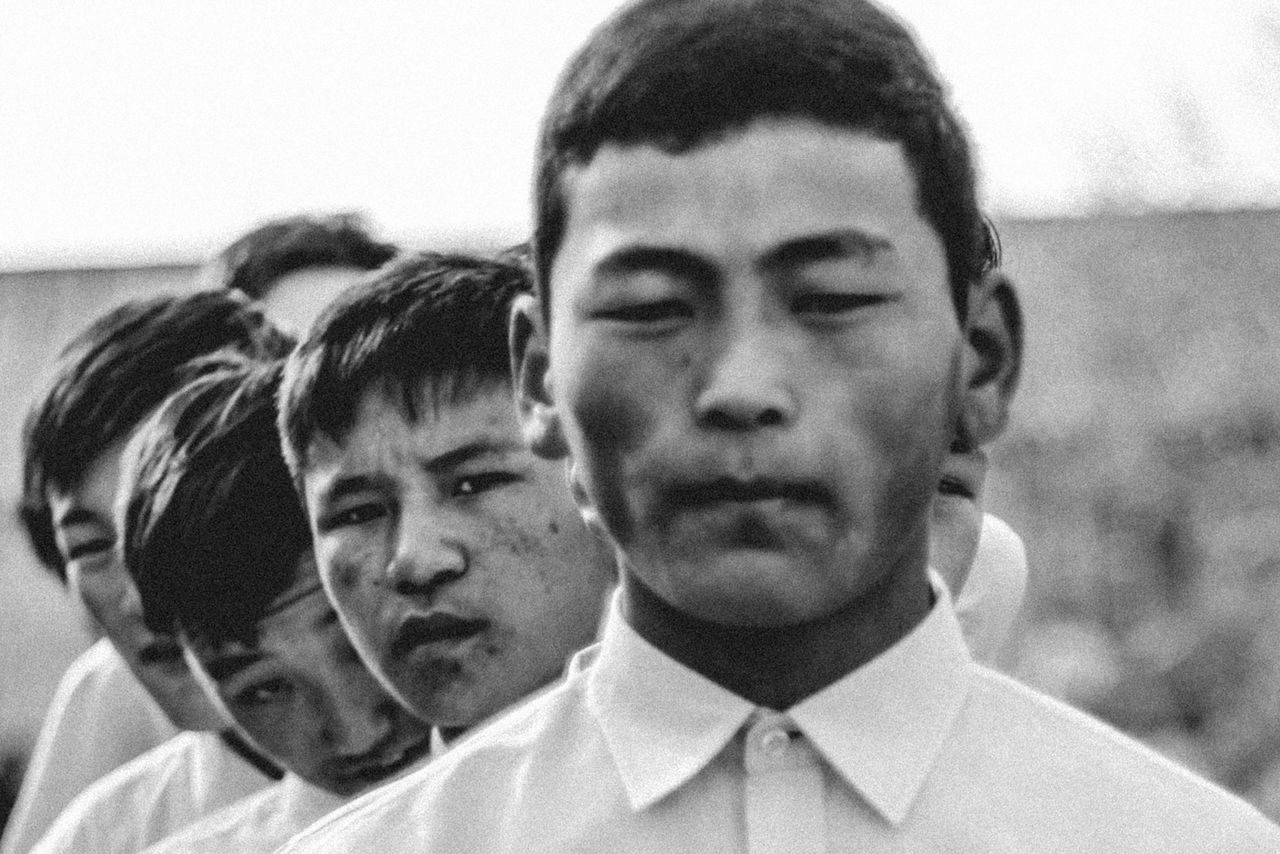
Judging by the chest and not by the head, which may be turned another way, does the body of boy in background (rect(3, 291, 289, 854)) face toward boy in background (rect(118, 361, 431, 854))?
yes

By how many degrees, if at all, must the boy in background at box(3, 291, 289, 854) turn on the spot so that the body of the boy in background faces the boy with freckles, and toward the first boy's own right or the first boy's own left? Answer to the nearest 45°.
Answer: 0° — they already face them

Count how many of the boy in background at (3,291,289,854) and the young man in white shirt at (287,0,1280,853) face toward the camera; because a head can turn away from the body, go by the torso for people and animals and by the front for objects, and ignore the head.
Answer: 2

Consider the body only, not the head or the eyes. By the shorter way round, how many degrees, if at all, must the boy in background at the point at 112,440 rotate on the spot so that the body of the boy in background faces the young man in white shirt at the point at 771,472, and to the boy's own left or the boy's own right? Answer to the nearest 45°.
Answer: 0° — they already face them

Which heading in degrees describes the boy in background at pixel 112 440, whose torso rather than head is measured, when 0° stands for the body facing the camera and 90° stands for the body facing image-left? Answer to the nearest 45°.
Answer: approximately 0°

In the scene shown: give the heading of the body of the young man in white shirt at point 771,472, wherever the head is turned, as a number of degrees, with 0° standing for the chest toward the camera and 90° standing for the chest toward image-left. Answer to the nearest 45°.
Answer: approximately 0°
